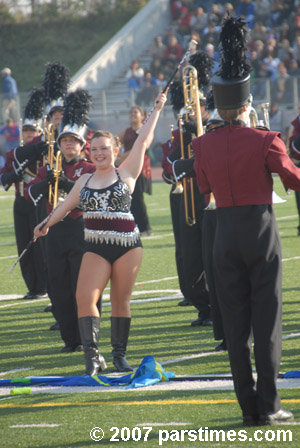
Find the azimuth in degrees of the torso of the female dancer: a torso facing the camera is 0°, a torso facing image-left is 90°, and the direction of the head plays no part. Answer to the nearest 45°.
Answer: approximately 0°

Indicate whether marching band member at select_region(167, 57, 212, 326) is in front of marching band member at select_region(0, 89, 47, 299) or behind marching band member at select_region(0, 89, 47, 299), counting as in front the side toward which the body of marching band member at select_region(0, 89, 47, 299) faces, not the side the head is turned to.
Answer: in front

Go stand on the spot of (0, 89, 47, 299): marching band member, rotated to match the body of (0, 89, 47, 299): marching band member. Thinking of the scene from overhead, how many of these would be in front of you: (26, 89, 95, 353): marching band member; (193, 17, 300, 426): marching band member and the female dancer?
3

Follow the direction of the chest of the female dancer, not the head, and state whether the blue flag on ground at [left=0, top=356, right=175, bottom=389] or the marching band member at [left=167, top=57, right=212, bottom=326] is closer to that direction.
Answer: the blue flag on ground

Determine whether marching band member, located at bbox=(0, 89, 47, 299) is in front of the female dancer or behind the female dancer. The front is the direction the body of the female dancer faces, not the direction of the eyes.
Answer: behind

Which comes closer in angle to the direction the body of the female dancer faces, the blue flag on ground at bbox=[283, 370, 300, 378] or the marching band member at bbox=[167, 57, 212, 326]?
the blue flag on ground

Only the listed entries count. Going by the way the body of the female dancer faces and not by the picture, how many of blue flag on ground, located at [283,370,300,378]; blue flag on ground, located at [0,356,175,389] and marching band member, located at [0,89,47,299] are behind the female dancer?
1

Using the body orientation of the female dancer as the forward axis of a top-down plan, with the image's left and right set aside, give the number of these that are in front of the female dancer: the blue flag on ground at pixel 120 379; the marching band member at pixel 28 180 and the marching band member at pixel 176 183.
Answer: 1

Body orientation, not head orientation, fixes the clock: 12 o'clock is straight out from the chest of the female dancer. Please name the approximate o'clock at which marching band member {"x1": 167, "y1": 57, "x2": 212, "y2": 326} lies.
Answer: The marching band member is roughly at 7 o'clock from the female dancer.

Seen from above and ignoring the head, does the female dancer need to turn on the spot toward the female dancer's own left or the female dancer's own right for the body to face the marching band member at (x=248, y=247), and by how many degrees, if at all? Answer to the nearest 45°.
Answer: approximately 45° to the female dancer's own left

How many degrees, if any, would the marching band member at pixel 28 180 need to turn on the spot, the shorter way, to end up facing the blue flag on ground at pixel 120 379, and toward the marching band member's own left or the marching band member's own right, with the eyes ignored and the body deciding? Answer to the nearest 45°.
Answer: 0° — they already face it
